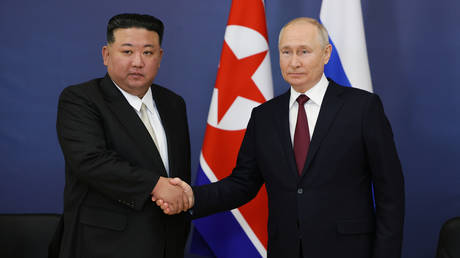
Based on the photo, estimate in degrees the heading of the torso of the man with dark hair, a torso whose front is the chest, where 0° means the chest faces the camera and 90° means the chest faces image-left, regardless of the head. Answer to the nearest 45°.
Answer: approximately 315°

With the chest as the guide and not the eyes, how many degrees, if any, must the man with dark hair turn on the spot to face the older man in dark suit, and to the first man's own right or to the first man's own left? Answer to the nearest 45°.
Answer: approximately 45° to the first man's own left
